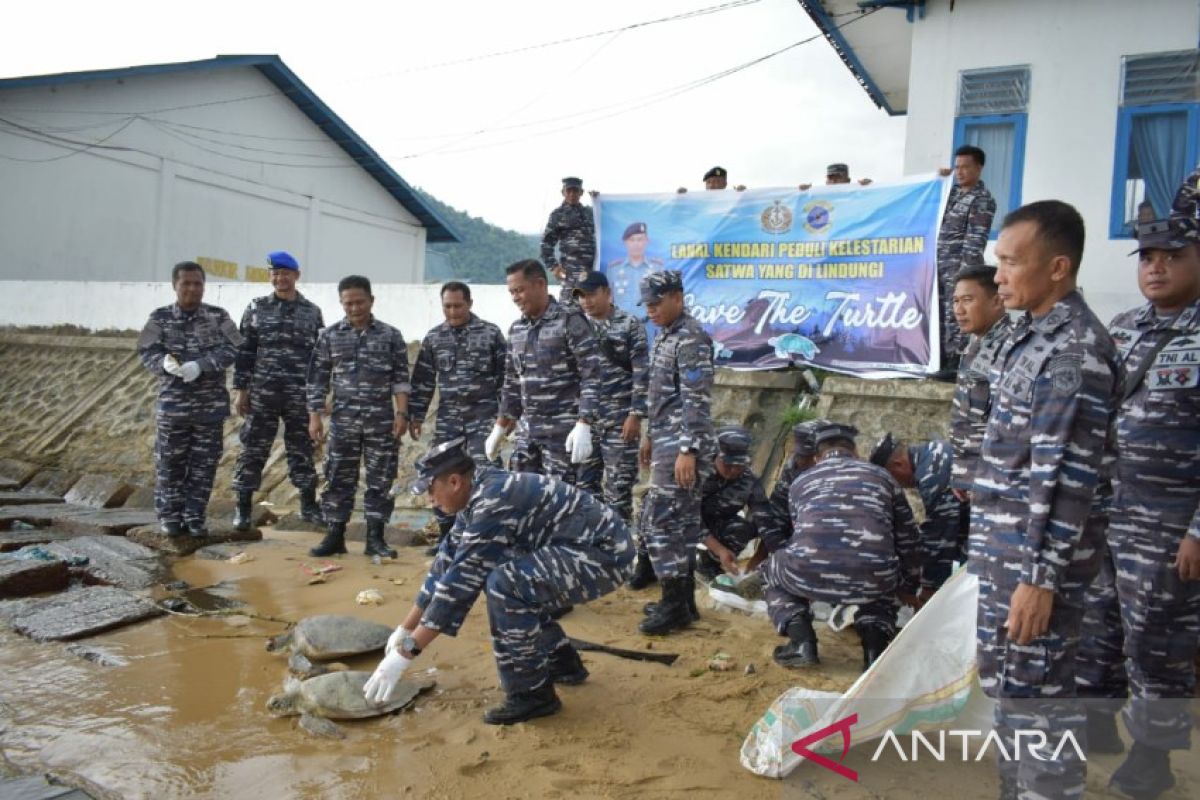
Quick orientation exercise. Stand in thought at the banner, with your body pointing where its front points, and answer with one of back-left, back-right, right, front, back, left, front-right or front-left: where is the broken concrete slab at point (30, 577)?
front-right

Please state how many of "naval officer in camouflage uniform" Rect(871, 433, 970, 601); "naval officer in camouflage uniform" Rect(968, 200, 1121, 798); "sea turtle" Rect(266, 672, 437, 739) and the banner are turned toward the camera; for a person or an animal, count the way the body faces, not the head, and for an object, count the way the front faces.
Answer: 1

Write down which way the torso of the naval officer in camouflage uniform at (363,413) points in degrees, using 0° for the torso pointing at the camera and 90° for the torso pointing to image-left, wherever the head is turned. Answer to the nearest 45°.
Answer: approximately 0°

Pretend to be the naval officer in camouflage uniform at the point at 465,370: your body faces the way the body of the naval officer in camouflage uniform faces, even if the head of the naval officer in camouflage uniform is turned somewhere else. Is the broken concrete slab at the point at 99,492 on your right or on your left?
on your right

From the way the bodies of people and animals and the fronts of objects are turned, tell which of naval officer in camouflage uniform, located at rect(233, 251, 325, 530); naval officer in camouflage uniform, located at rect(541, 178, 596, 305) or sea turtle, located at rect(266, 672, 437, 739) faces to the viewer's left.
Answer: the sea turtle

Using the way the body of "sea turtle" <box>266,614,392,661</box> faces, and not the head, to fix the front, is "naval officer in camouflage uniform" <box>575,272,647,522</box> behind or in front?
behind

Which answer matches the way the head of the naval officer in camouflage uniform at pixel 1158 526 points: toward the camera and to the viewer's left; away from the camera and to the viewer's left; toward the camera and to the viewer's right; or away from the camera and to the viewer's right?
toward the camera and to the viewer's left

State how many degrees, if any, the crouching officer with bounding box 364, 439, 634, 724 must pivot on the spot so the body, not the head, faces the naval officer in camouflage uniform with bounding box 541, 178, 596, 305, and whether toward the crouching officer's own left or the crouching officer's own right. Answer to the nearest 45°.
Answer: approximately 90° to the crouching officer's own right

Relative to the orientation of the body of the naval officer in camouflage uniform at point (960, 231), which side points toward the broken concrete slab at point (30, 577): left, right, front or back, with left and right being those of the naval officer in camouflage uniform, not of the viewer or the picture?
front

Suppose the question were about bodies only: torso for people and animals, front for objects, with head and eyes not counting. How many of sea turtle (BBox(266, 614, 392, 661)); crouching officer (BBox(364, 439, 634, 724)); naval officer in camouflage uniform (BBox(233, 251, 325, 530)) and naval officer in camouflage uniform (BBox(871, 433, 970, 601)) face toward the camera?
1

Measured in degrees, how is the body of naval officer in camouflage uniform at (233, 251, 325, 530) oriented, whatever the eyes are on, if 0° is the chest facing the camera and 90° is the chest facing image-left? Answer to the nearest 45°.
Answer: approximately 0°

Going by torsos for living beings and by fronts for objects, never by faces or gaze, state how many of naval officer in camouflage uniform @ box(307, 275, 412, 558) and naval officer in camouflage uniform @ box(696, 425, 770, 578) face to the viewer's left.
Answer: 0

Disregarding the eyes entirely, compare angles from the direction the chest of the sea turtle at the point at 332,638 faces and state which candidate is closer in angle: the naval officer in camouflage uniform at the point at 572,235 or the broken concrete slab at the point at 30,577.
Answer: the broken concrete slab

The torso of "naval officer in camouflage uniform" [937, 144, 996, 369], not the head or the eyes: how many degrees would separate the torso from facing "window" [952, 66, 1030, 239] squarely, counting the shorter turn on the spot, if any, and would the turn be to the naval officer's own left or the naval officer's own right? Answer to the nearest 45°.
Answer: approximately 135° to the naval officer's own right

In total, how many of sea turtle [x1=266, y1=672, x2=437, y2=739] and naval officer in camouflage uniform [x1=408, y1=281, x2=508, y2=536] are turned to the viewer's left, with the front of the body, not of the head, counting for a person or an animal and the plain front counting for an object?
1

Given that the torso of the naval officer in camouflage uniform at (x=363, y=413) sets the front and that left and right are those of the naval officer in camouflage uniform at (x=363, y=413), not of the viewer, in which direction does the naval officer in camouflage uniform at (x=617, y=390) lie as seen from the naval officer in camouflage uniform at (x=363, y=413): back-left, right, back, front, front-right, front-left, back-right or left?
front-left

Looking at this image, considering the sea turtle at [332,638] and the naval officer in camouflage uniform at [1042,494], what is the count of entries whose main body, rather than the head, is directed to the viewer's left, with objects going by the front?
2
